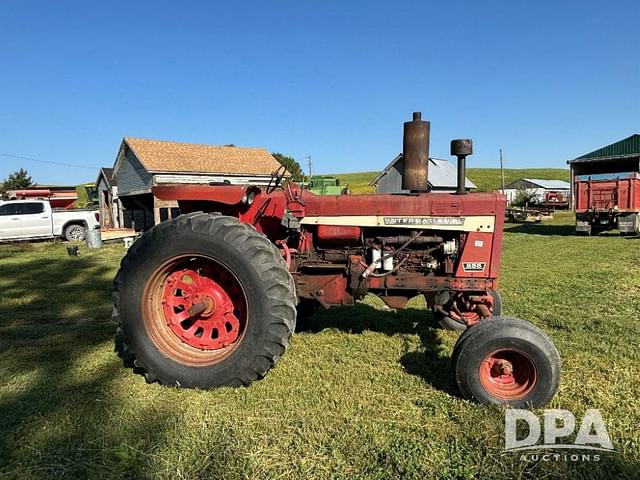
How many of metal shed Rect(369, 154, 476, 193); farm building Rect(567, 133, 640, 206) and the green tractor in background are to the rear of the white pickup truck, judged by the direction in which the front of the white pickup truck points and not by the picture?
3

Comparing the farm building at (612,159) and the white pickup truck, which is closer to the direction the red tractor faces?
the farm building

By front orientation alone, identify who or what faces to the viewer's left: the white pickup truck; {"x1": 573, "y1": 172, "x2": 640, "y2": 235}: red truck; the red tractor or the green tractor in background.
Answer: the white pickup truck

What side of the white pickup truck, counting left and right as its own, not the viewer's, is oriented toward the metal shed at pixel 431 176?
back

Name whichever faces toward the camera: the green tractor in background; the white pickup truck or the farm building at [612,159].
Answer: the farm building

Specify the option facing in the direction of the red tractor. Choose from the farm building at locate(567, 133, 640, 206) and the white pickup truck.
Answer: the farm building

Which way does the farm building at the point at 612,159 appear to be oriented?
toward the camera

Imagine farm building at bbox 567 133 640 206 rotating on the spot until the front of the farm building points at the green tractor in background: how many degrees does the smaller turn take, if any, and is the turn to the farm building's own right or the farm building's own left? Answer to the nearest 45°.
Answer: approximately 45° to the farm building's own right

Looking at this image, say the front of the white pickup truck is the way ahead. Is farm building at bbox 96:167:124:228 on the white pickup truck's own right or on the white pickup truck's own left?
on the white pickup truck's own right

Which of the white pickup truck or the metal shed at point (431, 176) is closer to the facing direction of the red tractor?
the metal shed

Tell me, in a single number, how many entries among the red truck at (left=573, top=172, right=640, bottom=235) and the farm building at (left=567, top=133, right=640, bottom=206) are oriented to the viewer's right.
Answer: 0
